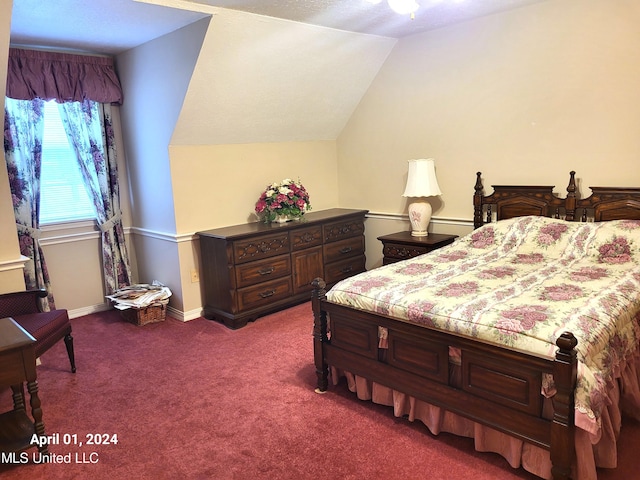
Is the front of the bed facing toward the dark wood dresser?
no

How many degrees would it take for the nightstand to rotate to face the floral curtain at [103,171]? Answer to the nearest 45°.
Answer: approximately 45° to its right

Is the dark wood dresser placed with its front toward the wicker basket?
no

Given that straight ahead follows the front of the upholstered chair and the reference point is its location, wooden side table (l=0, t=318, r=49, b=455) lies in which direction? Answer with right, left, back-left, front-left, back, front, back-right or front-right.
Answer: front-right

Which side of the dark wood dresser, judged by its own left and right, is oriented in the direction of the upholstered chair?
right

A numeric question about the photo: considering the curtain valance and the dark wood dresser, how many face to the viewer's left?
0

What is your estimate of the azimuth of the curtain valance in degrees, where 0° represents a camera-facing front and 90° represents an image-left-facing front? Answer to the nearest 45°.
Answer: approximately 315°

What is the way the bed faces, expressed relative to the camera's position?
facing the viewer and to the left of the viewer

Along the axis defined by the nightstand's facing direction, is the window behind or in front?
in front

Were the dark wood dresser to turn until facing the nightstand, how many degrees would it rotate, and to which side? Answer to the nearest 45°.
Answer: approximately 45° to its left

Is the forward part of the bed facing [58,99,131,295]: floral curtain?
no

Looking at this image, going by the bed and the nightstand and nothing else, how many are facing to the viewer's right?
0

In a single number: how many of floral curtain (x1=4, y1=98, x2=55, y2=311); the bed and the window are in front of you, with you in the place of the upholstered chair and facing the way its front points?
1

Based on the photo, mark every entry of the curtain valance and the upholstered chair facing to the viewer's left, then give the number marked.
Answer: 0

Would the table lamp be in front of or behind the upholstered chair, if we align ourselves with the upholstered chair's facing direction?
in front

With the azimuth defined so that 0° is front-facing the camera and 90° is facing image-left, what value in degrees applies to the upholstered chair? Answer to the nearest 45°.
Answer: approximately 315°

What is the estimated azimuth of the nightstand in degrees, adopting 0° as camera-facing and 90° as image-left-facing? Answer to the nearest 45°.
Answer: approximately 45°

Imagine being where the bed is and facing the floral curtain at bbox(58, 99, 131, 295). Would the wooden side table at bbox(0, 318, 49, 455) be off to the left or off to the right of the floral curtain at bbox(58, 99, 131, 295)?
left
